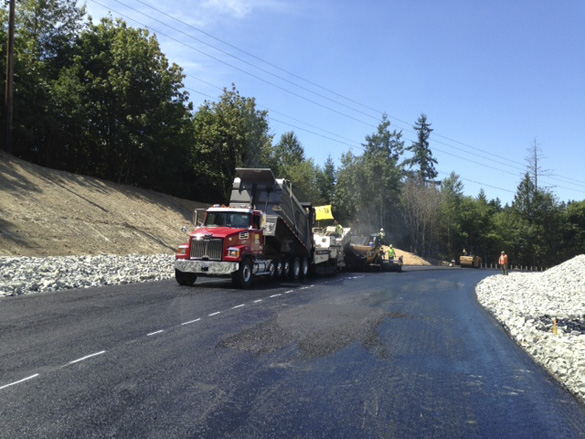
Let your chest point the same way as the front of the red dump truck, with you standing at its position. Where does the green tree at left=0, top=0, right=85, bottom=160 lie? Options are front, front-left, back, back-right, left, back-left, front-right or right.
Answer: right

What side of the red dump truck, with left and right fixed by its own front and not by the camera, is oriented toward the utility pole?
right

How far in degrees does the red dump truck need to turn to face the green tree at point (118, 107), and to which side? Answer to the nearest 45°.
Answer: approximately 90° to its right

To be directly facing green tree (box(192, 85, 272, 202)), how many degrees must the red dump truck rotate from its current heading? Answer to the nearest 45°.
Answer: approximately 135° to its right

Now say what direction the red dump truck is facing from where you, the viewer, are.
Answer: facing the viewer and to the left of the viewer

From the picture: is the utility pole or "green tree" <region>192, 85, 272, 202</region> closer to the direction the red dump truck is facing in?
the utility pole

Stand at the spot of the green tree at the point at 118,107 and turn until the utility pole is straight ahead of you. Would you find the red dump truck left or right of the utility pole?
left
